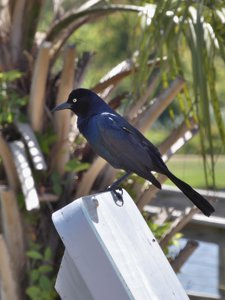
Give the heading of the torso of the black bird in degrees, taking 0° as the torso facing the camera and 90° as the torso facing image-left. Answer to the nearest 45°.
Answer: approximately 90°
